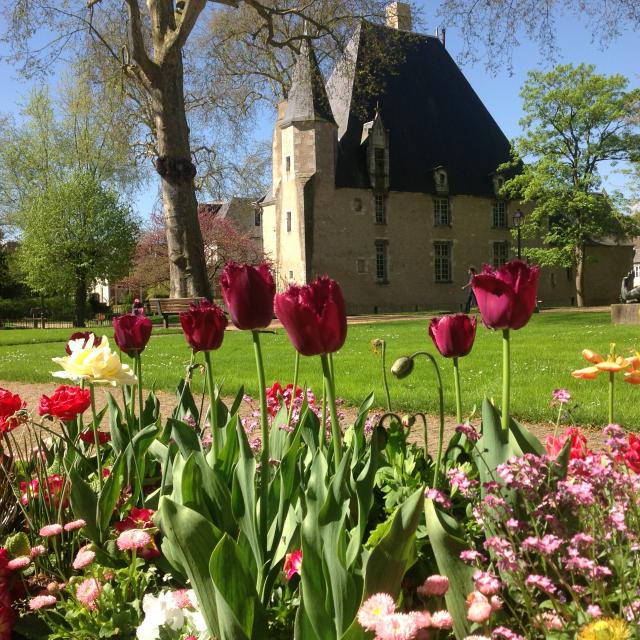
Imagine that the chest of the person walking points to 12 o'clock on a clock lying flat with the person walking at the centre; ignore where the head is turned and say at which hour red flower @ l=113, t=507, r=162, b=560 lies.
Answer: The red flower is roughly at 9 o'clock from the person walking.

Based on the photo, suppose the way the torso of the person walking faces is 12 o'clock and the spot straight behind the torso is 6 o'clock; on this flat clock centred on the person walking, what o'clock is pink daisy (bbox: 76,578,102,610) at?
The pink daisy is roughly at 9 o'clock from the person walking.

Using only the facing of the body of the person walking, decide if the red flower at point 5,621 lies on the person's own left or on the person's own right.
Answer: on the person's own left

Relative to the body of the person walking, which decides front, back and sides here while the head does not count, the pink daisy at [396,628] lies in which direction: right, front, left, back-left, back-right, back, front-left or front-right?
left

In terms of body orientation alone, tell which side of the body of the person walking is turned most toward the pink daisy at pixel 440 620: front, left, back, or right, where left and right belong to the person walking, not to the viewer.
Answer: left

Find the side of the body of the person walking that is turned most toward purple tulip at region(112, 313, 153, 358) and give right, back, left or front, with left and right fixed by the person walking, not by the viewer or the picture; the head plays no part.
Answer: left

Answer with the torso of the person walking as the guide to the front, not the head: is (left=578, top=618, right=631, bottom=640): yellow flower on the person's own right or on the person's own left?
on the person's own left

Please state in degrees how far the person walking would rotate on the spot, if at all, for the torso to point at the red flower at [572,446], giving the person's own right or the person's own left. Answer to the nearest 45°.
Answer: approximately 90° to the person's own left

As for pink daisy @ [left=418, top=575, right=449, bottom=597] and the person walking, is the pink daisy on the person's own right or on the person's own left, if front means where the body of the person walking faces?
on the person's own left

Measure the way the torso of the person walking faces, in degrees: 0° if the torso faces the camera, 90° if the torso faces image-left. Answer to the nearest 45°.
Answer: approximately 90°

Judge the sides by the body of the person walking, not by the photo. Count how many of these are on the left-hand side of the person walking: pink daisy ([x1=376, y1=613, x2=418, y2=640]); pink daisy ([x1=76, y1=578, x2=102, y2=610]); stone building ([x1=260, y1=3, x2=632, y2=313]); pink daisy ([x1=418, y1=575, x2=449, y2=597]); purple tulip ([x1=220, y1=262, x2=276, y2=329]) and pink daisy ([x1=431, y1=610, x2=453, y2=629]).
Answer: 5
